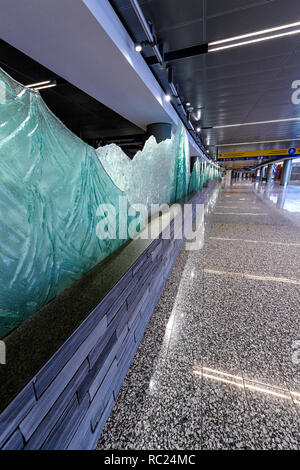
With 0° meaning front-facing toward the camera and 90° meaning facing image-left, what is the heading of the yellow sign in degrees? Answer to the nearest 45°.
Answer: approximately 0°

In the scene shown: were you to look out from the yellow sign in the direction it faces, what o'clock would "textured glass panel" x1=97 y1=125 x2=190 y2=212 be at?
The textured glass panel is roughly at 12 o'clock from the yellow sign.

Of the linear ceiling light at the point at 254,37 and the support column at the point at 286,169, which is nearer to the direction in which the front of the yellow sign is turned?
the linear ceiling light

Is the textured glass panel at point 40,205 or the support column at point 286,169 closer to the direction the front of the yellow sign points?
the textured glass panel

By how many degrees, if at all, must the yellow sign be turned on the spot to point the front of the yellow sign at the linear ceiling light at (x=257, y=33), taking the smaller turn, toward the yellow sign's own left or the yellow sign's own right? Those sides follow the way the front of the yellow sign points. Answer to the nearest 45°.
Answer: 0° — it already faces it

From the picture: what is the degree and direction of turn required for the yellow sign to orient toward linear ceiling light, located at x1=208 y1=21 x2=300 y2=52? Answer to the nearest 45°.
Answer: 0° — it already faces it

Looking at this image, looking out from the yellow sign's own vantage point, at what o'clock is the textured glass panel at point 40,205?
The textured glass panel is roughly at 12 o'clock from the yellow sign.

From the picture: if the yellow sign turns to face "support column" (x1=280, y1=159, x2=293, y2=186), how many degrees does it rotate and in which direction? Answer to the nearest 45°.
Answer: approximately 135° to its left
